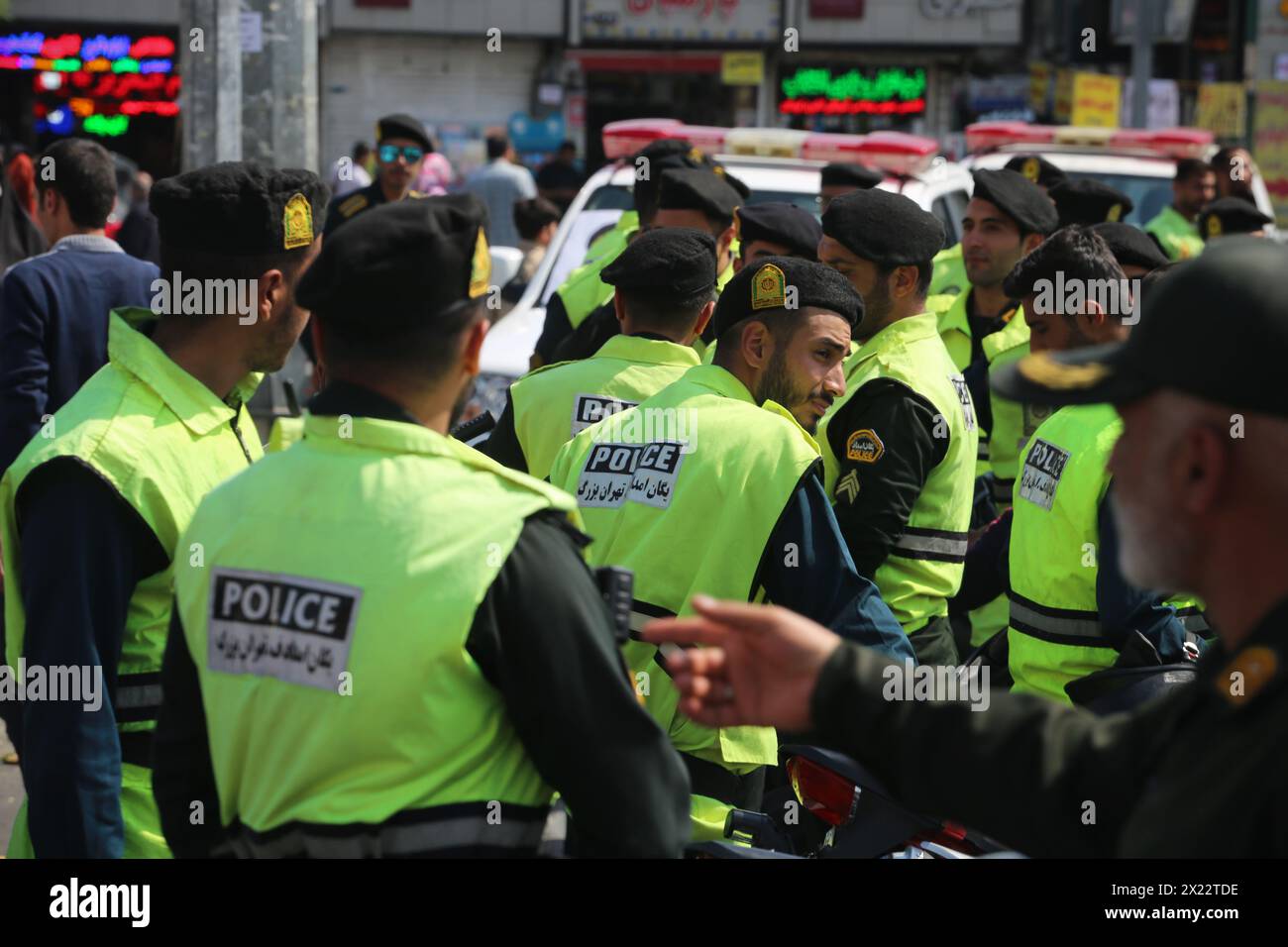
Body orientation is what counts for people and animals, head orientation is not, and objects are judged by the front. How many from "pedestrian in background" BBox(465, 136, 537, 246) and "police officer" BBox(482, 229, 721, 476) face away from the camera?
2

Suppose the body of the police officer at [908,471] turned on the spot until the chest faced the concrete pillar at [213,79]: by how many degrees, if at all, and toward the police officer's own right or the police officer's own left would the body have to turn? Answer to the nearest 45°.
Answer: approximately 45° to the police officer's own right

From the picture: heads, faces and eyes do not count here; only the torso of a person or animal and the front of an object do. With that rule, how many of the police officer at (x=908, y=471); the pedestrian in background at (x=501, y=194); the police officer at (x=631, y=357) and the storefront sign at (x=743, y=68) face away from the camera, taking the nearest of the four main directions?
2

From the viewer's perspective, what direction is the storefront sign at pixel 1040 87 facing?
toward the camera

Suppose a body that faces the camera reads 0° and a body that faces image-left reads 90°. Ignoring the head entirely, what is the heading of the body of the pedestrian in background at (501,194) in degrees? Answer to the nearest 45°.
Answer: approximately 180°

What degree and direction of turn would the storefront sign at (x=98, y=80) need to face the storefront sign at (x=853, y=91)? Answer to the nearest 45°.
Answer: approximately 90° to its left

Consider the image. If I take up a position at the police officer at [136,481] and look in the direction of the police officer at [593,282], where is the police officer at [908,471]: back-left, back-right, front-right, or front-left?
front-right

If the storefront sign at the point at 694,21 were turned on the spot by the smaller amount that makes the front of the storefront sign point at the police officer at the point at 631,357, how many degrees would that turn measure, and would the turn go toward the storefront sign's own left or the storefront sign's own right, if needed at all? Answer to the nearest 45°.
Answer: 0° — it already faces them

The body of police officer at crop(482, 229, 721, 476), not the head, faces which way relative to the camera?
away from the camera

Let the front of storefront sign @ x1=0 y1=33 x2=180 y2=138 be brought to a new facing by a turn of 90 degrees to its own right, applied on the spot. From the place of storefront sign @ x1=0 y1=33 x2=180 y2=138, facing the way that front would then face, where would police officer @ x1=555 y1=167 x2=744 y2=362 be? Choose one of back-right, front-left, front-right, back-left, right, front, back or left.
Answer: left

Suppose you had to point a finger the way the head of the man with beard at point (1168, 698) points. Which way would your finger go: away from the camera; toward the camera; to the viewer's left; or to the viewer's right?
to the viewer's left

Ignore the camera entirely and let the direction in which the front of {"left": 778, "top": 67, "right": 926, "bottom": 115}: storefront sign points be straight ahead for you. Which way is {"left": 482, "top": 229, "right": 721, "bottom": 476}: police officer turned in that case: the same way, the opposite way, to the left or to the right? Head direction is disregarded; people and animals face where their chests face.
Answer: the opposite way

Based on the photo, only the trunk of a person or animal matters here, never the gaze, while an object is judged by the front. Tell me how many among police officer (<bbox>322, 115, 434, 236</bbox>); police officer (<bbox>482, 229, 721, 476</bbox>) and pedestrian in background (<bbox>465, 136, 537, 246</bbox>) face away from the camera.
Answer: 2
